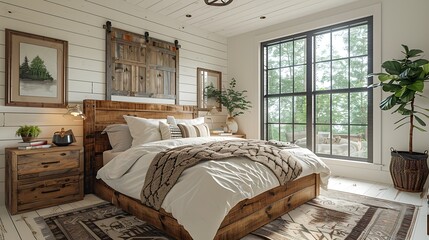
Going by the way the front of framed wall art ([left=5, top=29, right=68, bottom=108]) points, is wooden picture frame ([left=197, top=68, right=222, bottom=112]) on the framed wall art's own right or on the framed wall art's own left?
on the framed wall art's own left

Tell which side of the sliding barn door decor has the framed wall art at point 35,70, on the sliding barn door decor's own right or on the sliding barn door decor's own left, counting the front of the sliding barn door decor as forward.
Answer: on the sliding barn door decor's own right

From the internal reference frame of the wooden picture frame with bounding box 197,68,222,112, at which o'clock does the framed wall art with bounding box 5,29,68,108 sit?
The framed wall art is roughly at 3 o'clock from the wooden picture frame.

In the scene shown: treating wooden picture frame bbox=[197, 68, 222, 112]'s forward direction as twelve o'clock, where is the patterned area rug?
The patterned area rug is roughly at 1 o'clock from the wooden picture frame.

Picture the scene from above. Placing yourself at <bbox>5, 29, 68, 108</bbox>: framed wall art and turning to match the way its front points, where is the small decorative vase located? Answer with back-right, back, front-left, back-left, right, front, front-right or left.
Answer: front-left

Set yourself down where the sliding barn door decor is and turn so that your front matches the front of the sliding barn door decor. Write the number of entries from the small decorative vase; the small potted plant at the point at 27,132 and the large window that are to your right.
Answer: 1

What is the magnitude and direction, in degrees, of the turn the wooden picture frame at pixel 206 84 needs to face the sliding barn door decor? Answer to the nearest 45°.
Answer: approximately 90° to its right

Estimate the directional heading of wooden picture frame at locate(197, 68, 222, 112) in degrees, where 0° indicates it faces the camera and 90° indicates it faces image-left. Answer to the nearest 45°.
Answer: approximately 315°

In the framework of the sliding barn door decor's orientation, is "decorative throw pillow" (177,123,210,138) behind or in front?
in front
